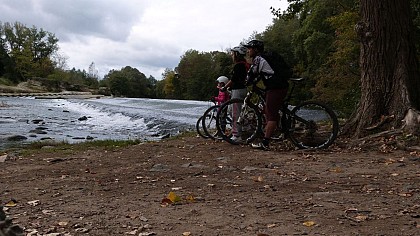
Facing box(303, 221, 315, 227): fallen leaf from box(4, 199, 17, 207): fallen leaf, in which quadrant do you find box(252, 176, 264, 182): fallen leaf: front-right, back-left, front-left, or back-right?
front-left

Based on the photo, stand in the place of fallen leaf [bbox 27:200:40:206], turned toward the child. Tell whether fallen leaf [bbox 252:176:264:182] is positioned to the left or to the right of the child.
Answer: right

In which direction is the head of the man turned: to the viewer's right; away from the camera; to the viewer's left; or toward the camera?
to the viewer's left

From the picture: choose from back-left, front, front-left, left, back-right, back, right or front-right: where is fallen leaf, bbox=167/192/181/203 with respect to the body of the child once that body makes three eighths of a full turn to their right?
back-right

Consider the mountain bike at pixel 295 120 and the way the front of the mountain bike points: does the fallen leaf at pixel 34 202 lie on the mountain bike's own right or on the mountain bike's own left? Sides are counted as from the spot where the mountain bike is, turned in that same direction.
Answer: on the mountain bike's own left

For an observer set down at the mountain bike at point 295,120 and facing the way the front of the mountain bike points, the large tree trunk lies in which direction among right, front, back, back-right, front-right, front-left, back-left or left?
back

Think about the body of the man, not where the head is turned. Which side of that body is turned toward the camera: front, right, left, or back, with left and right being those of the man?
left

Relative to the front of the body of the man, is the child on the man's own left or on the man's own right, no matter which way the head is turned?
on the man's own right

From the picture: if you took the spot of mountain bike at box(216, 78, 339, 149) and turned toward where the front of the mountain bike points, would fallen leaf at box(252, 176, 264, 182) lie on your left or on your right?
on your left

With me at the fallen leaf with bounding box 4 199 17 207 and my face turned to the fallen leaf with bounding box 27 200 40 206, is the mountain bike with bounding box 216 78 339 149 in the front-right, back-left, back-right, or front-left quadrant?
front-left

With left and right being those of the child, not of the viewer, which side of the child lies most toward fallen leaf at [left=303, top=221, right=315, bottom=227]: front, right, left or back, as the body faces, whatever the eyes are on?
left

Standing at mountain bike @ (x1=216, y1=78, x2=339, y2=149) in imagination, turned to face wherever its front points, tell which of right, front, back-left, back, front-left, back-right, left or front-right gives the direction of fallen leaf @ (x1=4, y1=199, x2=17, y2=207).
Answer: front-left

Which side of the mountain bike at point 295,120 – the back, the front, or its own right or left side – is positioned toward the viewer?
left

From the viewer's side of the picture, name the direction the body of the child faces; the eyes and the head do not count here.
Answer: to the viewer's left
